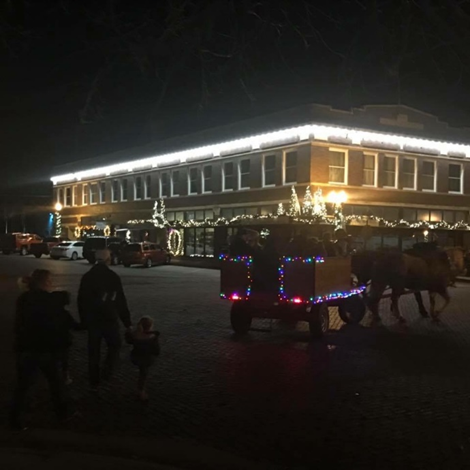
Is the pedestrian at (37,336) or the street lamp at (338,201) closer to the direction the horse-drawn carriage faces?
the street lamp

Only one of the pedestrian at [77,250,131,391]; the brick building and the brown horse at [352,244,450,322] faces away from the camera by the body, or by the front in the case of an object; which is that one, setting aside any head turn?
the pedestrian

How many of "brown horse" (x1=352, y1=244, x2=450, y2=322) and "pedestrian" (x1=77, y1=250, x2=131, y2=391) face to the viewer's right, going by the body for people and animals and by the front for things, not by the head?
1

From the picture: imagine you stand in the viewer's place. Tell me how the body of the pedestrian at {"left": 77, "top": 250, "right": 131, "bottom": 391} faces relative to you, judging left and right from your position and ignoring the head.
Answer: facing away from the viewer

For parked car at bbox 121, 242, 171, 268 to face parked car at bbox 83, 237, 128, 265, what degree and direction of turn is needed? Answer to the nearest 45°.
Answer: approximately 90° to its left

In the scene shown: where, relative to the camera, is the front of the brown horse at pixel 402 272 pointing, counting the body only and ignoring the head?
to the viewer's right

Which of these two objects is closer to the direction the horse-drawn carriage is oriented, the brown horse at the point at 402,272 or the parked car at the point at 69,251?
the brown horse

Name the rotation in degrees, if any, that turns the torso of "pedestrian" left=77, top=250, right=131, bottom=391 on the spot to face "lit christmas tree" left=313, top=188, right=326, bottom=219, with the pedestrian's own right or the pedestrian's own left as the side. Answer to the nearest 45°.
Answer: approximately 45° to the pedestrian's own right

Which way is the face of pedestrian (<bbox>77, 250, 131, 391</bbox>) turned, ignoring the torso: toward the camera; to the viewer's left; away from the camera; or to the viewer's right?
away from the camera

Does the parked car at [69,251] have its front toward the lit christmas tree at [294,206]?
no

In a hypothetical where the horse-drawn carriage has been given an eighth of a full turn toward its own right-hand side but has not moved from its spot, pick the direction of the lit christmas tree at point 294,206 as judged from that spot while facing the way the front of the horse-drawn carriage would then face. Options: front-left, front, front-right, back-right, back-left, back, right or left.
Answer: left

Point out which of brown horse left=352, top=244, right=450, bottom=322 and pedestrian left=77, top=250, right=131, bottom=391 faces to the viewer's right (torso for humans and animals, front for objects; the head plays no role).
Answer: the brown horse

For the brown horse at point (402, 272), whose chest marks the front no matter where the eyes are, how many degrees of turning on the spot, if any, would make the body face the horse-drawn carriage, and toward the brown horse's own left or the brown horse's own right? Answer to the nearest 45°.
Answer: approximately 135° to the brown horse's own right
